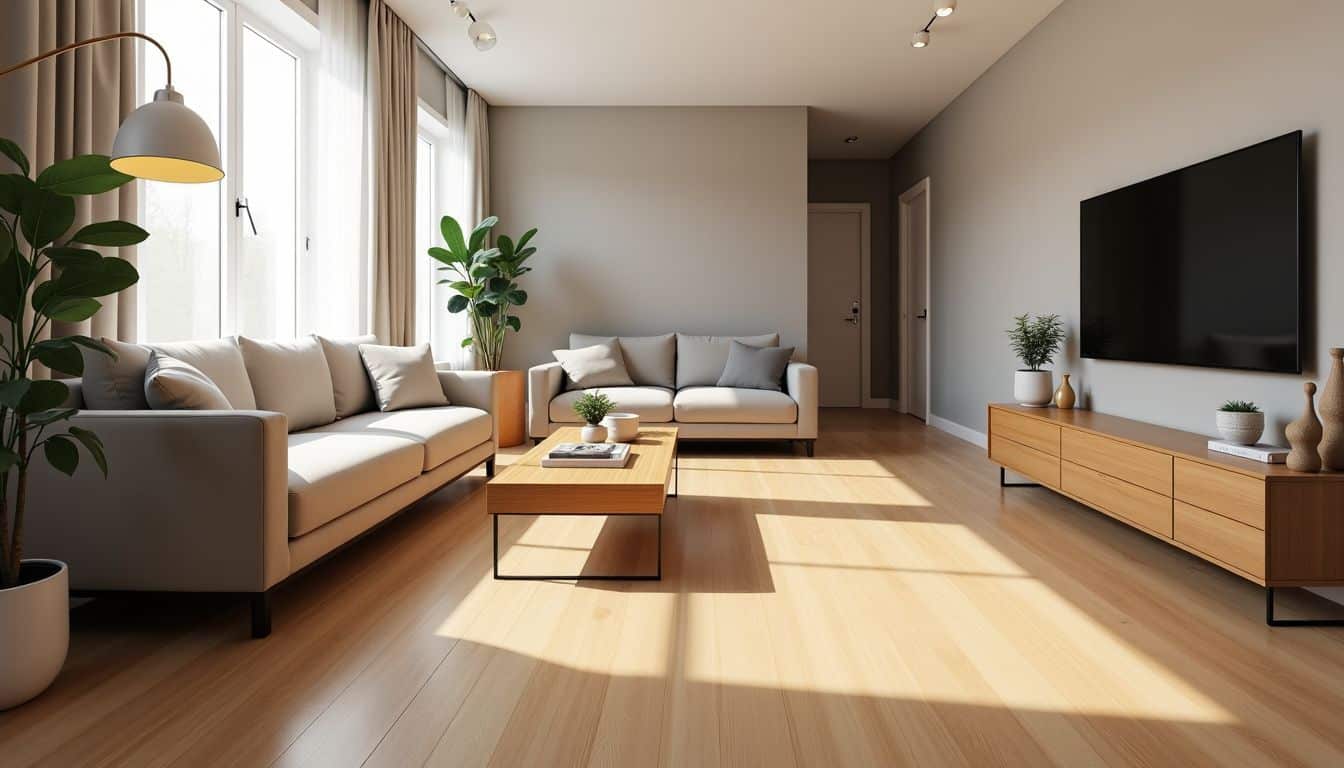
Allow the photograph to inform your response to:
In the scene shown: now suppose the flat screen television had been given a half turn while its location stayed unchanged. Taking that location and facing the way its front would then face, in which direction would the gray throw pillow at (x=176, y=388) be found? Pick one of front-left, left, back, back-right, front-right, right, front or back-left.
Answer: back

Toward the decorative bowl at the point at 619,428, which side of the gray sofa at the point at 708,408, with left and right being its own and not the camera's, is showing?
front

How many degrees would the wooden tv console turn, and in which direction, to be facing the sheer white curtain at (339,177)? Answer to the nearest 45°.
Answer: approximately 45° to its right

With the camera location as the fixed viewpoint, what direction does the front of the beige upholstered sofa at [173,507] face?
facing the viewer and to the right of the viewer

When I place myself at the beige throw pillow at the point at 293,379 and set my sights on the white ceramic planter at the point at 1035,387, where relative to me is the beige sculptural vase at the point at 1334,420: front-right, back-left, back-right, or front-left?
front-right

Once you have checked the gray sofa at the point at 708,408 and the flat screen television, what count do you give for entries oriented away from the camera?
0

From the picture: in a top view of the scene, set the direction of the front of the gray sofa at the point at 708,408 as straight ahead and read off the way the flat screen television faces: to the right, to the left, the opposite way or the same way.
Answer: to the right

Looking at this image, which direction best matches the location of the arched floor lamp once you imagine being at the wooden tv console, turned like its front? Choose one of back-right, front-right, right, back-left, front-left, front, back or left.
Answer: front

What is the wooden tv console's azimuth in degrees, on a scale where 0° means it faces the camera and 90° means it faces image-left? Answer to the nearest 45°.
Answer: approximately 45°

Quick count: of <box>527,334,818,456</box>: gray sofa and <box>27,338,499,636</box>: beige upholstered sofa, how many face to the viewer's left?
0

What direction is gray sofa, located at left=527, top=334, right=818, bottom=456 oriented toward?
toward the camera

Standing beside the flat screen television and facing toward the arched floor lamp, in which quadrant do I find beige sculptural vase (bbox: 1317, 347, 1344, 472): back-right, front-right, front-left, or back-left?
front-left

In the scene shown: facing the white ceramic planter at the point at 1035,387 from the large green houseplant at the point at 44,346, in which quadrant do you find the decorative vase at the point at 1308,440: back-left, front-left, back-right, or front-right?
front-right

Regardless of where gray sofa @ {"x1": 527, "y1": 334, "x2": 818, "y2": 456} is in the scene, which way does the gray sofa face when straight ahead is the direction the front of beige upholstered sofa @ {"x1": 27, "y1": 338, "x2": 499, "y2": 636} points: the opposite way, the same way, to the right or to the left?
to the right
